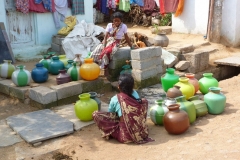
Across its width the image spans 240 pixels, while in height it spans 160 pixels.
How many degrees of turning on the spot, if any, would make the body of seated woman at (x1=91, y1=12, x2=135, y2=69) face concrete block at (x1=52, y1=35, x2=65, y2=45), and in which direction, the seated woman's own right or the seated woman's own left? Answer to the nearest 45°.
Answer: approximately 90° to the seated woman's own right

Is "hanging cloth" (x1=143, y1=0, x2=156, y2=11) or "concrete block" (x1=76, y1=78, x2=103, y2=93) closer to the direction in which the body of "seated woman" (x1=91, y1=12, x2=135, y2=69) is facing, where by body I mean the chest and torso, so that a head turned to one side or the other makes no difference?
the concrete block

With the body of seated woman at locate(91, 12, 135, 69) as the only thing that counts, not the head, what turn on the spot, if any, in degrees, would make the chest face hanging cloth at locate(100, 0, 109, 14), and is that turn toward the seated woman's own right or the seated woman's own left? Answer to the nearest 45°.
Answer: approximately 135° to the seated woman's own right

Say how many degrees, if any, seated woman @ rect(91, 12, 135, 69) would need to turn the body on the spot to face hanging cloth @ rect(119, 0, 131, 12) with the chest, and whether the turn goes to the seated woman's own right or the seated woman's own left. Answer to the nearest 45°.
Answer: approximately 135° to the seated woman's own right

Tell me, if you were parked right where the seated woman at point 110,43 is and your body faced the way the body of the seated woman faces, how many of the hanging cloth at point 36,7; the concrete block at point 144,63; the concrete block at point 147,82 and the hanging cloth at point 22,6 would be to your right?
2

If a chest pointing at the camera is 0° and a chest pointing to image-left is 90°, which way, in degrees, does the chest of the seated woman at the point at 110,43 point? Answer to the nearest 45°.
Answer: approximately 45°

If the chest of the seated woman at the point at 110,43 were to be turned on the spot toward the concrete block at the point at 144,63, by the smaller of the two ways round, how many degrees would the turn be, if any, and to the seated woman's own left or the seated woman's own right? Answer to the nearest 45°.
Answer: approximately 90° to the seated woman's own left

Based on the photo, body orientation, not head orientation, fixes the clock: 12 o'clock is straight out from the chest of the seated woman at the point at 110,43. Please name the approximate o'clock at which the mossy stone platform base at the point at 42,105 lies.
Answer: The mossy stone platform base is roughly at 12 o'clock from the seated woman.

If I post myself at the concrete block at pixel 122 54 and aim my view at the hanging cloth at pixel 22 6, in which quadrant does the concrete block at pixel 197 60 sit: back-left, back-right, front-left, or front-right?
back-right

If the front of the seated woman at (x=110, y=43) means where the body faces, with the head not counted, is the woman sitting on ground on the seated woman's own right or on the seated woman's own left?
on the seated woman's own left

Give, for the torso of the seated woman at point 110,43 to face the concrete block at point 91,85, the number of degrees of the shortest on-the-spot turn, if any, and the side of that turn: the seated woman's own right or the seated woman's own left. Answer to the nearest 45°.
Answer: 0° — they already face it
